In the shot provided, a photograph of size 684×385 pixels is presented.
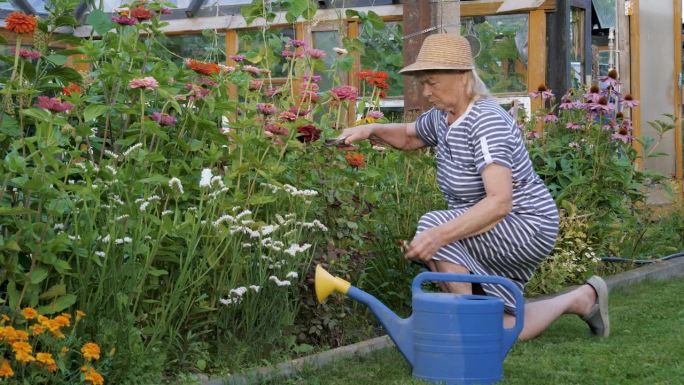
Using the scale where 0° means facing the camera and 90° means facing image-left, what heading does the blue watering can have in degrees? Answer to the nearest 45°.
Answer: approximately 90°

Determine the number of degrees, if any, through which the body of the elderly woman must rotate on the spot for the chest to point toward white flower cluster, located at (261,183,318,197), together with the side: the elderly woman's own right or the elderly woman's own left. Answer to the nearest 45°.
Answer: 0° — they already face it

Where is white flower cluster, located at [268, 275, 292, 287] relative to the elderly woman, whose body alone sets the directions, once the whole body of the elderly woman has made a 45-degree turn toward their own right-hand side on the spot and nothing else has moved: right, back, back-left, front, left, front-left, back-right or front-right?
left

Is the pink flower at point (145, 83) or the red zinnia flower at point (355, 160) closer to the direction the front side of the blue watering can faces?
the pink flower

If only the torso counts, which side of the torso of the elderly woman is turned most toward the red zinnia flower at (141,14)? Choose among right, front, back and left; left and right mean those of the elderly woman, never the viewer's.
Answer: front

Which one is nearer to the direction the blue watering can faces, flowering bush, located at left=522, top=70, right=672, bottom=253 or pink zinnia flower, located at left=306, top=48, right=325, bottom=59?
the pink zinnia flower

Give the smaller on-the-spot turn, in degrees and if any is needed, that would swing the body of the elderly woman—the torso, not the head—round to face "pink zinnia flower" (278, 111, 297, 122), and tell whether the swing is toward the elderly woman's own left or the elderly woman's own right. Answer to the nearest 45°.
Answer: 0° — they already face it

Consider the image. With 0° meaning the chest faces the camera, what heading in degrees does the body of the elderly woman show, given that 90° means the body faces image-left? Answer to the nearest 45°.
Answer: approximately 90°

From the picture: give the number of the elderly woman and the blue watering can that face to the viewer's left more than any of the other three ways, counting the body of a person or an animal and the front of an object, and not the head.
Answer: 2

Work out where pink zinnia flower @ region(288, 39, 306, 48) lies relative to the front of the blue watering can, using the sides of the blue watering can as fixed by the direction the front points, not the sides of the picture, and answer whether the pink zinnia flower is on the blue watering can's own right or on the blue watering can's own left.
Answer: on the blue watering can's own right

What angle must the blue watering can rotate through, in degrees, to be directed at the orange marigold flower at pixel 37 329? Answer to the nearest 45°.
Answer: approximately 45° to its left

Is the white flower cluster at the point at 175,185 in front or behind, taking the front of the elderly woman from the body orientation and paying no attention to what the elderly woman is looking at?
in front

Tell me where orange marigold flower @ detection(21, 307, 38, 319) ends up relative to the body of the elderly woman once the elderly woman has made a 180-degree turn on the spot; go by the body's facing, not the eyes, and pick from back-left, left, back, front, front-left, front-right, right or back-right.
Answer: back-right

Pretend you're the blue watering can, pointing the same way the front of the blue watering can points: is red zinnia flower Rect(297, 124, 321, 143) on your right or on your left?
on your right

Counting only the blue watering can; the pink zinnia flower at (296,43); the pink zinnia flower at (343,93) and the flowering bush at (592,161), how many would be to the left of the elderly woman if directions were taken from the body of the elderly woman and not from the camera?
1
